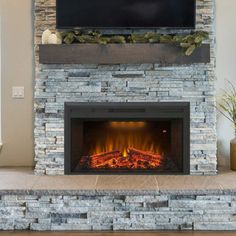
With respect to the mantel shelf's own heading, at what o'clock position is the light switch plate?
The light switch plate is roughly at 4 o'clock from the mantel shelf.

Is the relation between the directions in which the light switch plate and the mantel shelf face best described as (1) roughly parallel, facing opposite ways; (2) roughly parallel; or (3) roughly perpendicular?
roughly parallel

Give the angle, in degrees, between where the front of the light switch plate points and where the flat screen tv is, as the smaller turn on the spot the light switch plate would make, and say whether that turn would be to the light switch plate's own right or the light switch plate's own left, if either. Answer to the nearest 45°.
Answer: approximately 45° to the light switch plate's own left

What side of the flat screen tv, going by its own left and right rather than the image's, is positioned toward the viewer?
front

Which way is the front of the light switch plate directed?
toward the camera

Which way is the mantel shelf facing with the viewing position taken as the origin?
facing the viewer

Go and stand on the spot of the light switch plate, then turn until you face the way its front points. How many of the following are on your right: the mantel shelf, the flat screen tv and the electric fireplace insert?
0

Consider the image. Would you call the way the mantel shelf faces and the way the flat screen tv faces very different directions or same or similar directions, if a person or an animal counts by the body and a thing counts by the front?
same or similar directions

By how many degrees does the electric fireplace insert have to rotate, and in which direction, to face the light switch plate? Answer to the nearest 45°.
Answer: approximately 90° to its right

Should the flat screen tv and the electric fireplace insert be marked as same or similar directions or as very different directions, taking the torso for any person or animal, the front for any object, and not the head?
same or similar directions

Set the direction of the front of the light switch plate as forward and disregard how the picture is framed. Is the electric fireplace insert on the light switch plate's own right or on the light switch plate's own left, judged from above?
on the light switch plate's own left

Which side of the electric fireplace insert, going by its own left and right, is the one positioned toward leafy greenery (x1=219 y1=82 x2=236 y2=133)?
left
